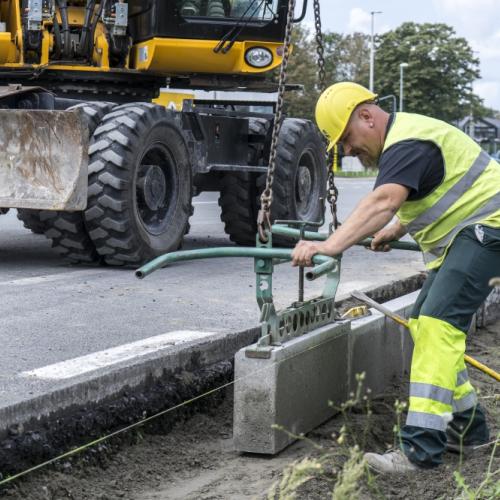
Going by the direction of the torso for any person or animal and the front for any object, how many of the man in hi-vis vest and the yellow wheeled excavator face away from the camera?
0

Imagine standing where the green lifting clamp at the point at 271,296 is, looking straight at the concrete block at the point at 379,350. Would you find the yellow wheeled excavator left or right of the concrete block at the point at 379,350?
left

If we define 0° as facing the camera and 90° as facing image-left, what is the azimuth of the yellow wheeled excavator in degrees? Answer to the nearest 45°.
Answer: approximately 45°

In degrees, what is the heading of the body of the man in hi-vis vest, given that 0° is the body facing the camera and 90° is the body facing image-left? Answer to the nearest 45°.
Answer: approximately 90°

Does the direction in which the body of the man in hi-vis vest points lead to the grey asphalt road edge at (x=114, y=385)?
yes

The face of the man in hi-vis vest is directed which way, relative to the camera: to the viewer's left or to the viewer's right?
to the viewer's left

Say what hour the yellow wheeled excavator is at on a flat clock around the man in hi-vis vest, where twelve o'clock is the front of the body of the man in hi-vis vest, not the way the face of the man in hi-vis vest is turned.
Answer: The yellow wheeled excavator is roughly at 2 o'clock from the man in hi-vis vest.
